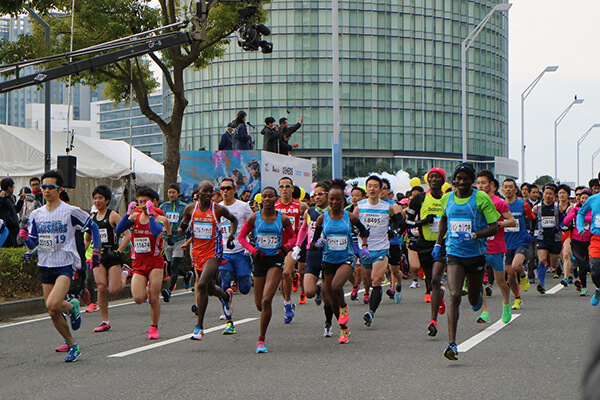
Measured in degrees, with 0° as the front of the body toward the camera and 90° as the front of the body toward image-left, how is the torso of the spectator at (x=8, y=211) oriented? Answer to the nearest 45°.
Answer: approximately 270°

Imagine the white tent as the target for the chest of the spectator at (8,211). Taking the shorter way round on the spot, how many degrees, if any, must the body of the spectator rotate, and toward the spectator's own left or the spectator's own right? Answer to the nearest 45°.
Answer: approximately 90° to the spectator's own left

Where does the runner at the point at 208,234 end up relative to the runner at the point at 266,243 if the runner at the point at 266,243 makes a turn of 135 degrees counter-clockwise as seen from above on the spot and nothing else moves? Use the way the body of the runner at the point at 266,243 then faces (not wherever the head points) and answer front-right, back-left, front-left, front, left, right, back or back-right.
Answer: left

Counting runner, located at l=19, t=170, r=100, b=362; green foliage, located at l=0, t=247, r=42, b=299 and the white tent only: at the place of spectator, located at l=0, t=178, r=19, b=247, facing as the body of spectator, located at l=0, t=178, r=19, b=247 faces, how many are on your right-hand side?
2

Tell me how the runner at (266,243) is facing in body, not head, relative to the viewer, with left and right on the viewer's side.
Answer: facing the viewer

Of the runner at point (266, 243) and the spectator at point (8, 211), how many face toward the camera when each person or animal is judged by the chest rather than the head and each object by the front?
1

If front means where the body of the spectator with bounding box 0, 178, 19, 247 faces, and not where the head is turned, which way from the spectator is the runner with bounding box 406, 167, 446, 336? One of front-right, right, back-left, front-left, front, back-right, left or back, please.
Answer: front-right
